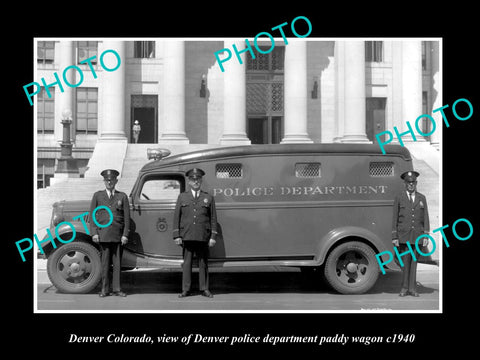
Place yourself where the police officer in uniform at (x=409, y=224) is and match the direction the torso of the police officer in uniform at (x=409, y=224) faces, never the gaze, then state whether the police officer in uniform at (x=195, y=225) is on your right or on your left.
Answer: on your right

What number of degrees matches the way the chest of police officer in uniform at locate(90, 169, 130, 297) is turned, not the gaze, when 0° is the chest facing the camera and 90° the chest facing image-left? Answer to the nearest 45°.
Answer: approximately 0°

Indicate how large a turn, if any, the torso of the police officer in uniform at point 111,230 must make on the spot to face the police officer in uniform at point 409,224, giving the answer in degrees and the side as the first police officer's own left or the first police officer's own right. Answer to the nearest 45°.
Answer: approximately 90° to the first police officer's own left

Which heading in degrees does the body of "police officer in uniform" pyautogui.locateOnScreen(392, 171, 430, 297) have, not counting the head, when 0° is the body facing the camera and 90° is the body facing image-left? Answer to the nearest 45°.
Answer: approximately 0°

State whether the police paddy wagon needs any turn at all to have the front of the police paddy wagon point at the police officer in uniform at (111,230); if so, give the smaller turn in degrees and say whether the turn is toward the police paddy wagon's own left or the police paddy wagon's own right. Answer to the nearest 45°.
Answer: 0° — it already faces them

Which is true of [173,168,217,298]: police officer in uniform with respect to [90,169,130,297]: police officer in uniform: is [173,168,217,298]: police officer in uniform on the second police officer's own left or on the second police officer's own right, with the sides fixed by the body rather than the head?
on the second police officer's own left

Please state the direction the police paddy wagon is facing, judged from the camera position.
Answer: facing to the left of the viewer

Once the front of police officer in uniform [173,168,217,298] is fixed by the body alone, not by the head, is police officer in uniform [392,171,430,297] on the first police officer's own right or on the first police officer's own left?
on the first police officer's own left

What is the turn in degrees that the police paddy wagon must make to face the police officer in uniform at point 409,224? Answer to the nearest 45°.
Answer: approximately 180°

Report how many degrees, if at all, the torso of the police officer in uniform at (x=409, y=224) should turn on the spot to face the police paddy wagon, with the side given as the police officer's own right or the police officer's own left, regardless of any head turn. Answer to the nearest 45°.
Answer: approximately 90° to the police officer's own right

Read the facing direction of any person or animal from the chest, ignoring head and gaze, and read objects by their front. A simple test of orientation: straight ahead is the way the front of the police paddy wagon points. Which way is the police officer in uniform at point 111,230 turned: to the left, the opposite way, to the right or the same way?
to the left

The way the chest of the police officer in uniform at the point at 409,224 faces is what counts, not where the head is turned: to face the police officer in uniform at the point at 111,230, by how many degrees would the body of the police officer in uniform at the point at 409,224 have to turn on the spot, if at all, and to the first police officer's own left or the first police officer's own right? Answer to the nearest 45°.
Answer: approximately 90° to the first police officer's own right

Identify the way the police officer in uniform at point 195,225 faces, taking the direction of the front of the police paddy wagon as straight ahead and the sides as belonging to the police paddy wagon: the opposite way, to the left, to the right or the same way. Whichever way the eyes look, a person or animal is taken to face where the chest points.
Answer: to the left
